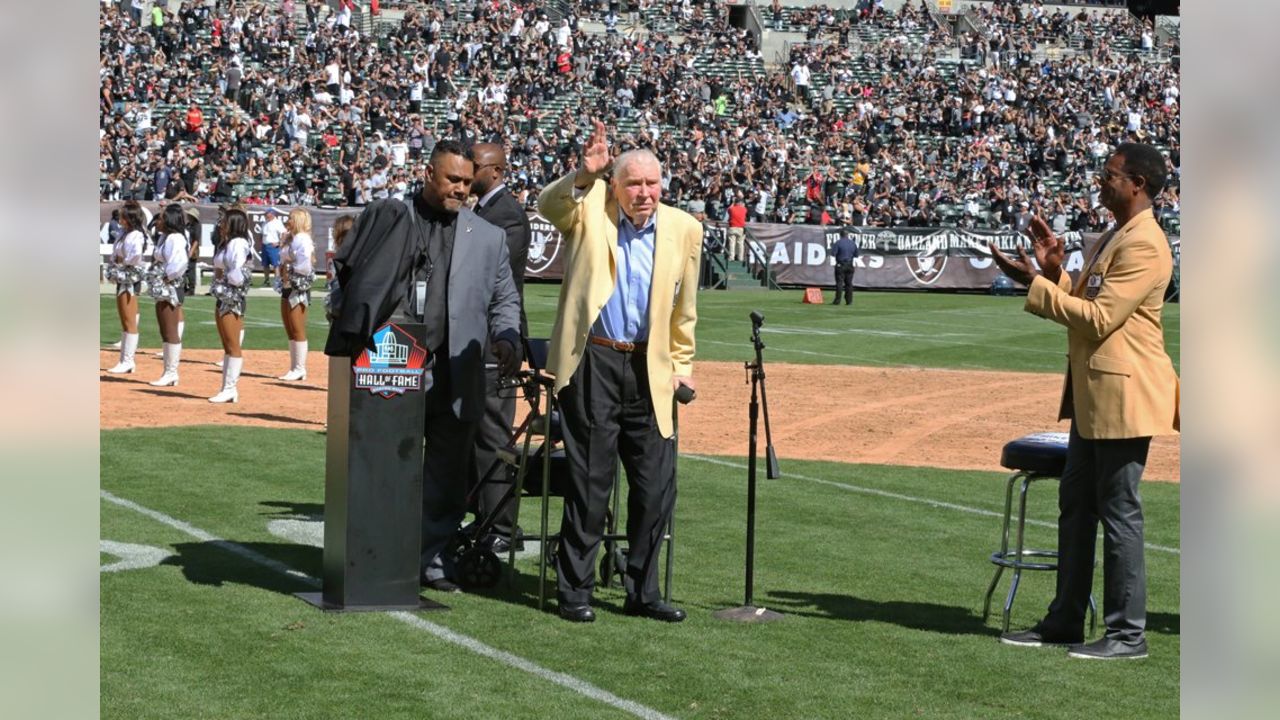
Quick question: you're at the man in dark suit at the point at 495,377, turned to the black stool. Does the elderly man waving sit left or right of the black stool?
right

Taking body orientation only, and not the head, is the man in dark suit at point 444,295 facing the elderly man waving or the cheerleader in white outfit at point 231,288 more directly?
the elderly man waving

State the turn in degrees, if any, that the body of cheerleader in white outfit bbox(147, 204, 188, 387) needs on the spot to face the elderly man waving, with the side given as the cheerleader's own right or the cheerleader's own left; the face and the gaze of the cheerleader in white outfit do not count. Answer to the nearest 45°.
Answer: approximately 90° to the cheerleader's own left

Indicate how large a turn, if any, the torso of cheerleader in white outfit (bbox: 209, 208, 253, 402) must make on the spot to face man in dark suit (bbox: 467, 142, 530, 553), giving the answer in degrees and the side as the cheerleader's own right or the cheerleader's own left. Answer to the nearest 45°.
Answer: approximately 90° to the cheerleader's own left

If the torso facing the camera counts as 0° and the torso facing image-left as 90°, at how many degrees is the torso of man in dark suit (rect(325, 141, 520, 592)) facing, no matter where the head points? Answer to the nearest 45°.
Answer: approximately 0°

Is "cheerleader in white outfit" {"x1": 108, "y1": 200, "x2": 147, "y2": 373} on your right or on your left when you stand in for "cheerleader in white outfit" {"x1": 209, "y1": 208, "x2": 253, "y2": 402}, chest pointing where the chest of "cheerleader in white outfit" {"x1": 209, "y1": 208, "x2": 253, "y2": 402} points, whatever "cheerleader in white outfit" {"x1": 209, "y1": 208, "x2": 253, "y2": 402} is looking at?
on your right
